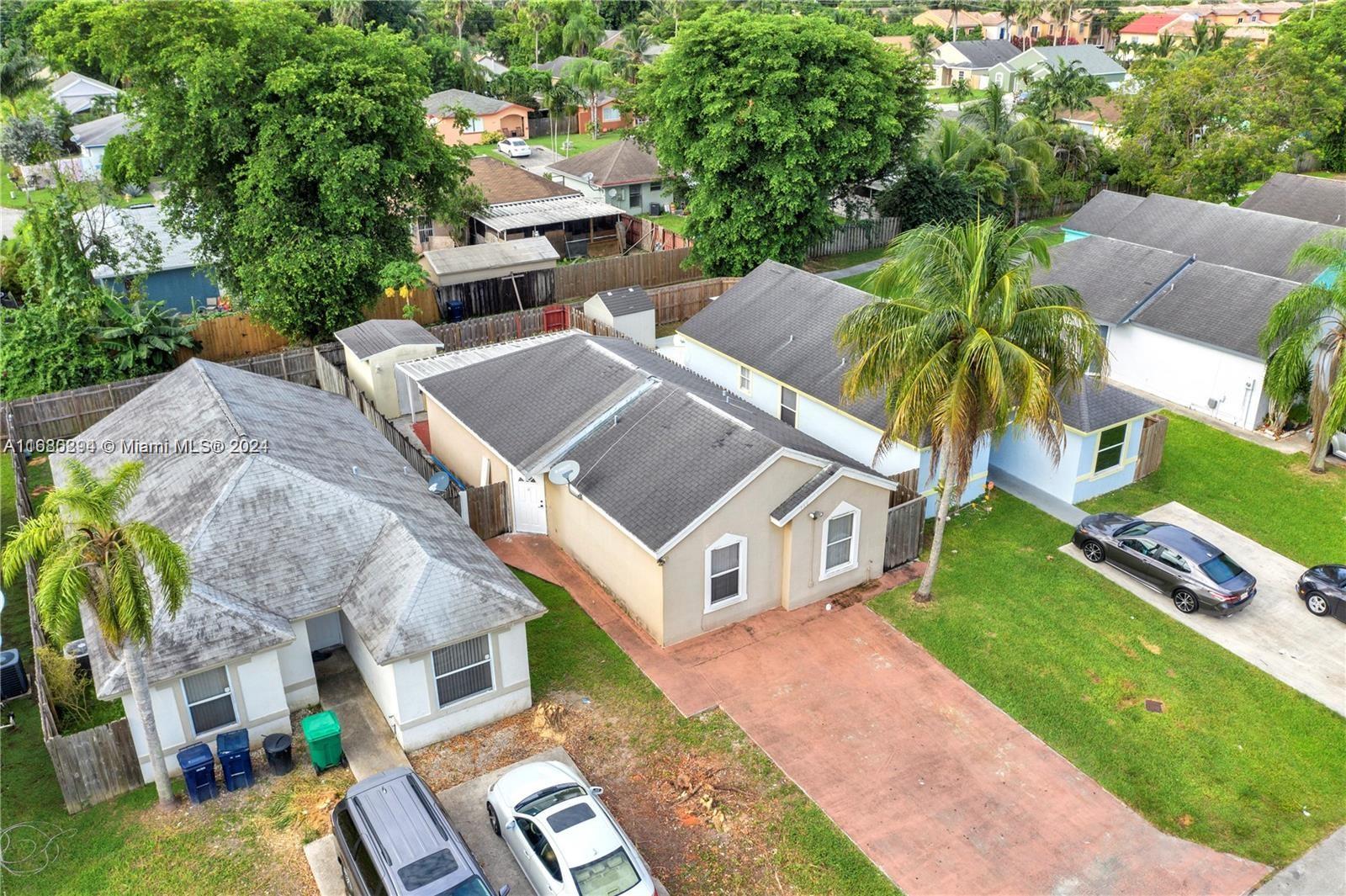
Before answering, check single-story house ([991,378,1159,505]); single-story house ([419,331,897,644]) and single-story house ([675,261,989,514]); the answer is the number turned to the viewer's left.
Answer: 0

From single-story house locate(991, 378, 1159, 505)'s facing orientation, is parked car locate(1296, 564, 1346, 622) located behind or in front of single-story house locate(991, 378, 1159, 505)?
in front

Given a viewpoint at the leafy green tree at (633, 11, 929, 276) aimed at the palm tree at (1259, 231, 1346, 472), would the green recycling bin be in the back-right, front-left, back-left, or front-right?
front-right

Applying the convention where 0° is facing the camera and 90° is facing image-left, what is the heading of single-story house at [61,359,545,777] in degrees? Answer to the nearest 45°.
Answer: approximately 315°

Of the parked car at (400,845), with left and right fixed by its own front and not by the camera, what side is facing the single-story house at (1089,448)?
left

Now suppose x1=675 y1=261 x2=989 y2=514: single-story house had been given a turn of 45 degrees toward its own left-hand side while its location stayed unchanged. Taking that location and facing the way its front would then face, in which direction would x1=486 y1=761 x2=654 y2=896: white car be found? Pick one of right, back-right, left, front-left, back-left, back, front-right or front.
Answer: right

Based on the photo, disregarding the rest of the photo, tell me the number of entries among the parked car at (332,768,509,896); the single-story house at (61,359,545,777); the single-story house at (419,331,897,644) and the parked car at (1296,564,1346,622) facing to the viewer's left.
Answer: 1

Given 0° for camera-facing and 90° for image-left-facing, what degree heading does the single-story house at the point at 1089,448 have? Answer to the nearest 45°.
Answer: approximately 315°

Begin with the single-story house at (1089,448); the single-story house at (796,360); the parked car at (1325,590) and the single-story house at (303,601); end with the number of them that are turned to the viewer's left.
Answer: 1

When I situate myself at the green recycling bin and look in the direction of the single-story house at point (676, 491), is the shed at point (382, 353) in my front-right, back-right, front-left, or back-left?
front-left

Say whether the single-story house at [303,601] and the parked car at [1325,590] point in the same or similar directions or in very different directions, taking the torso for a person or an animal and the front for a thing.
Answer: very different directions

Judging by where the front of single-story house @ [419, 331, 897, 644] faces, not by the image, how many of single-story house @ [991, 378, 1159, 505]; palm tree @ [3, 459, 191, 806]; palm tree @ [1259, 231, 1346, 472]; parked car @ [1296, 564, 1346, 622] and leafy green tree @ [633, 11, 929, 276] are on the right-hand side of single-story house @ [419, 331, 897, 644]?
1

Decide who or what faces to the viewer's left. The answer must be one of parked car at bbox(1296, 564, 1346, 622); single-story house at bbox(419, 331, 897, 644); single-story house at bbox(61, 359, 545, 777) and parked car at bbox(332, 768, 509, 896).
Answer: parked car at bbox(1296, 564, 1346, 622)

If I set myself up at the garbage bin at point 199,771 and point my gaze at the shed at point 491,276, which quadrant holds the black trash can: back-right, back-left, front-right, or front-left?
front-right

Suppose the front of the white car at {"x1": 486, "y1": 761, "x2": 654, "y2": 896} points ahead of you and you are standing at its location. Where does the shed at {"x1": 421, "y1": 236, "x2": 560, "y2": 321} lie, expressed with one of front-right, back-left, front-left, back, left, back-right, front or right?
front-right
